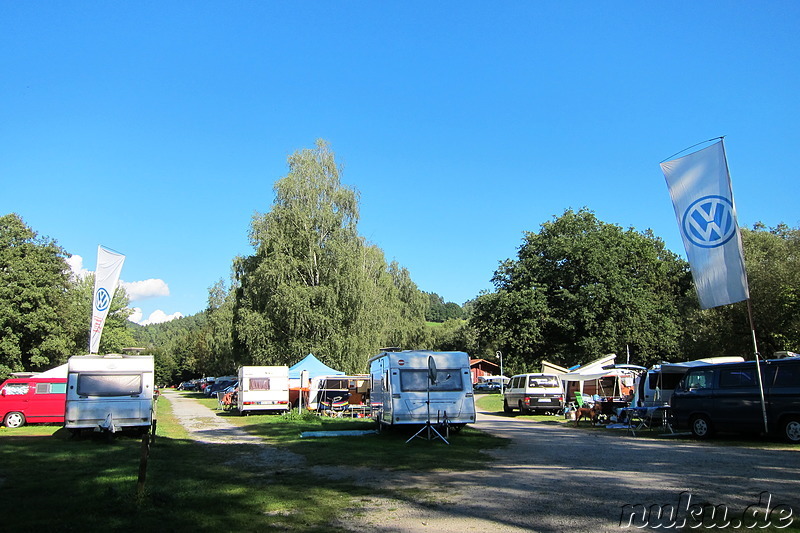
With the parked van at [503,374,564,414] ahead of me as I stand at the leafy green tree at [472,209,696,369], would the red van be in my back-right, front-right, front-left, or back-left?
front-right

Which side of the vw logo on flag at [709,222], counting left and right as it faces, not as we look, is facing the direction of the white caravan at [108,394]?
right

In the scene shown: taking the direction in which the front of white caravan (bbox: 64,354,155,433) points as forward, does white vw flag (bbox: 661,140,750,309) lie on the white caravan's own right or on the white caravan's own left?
on the white caravan's own left

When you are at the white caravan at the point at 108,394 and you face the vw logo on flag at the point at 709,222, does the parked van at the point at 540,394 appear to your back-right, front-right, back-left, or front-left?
front-left

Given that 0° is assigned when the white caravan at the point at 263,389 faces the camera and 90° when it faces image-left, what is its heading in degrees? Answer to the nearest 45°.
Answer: approximately 180°

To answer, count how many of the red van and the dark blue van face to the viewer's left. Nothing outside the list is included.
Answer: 2

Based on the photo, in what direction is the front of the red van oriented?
to the viewer's left

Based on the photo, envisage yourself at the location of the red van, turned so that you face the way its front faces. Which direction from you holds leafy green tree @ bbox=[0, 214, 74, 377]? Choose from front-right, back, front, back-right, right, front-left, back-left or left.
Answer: right

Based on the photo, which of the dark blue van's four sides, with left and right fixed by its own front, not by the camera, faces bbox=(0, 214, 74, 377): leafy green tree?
front

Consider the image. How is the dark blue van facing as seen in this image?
to the viewer's left

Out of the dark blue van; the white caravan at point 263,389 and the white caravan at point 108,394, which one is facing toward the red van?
the dark blue van

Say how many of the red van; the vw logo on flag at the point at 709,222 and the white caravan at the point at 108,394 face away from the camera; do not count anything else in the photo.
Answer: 0

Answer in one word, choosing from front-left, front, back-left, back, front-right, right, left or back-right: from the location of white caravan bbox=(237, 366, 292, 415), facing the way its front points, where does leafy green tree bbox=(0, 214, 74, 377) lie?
front-left

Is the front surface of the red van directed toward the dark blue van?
no

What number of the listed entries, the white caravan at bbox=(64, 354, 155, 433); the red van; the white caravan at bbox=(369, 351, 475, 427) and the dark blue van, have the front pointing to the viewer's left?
2

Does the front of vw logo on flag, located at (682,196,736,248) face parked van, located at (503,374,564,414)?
no
